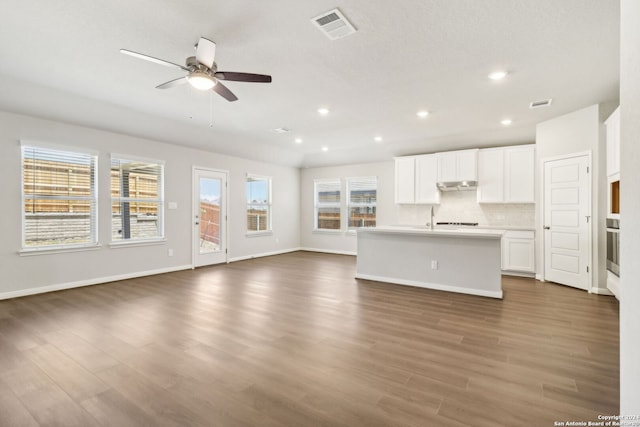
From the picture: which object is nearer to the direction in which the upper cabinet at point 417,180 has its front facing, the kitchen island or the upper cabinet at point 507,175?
the kitchen island

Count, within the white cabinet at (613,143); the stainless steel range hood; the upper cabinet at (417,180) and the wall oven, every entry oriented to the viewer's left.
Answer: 2

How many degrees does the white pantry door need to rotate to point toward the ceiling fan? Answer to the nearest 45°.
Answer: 0° — it already faces it

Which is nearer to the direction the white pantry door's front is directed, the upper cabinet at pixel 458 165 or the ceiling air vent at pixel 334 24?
the ceiling air vent

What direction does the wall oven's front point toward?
to the viewer's left

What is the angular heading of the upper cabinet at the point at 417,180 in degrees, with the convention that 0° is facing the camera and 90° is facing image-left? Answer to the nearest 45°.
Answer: approximately 0°

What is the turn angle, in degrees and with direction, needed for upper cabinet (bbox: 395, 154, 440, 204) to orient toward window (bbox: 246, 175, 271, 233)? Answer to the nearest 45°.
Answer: approximately 90° to its right

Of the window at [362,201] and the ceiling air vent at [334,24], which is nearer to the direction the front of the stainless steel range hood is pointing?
the ceiling air vent

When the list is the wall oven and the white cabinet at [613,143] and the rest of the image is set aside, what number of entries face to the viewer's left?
2

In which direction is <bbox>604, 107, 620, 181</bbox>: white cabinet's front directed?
to the viewer's left
